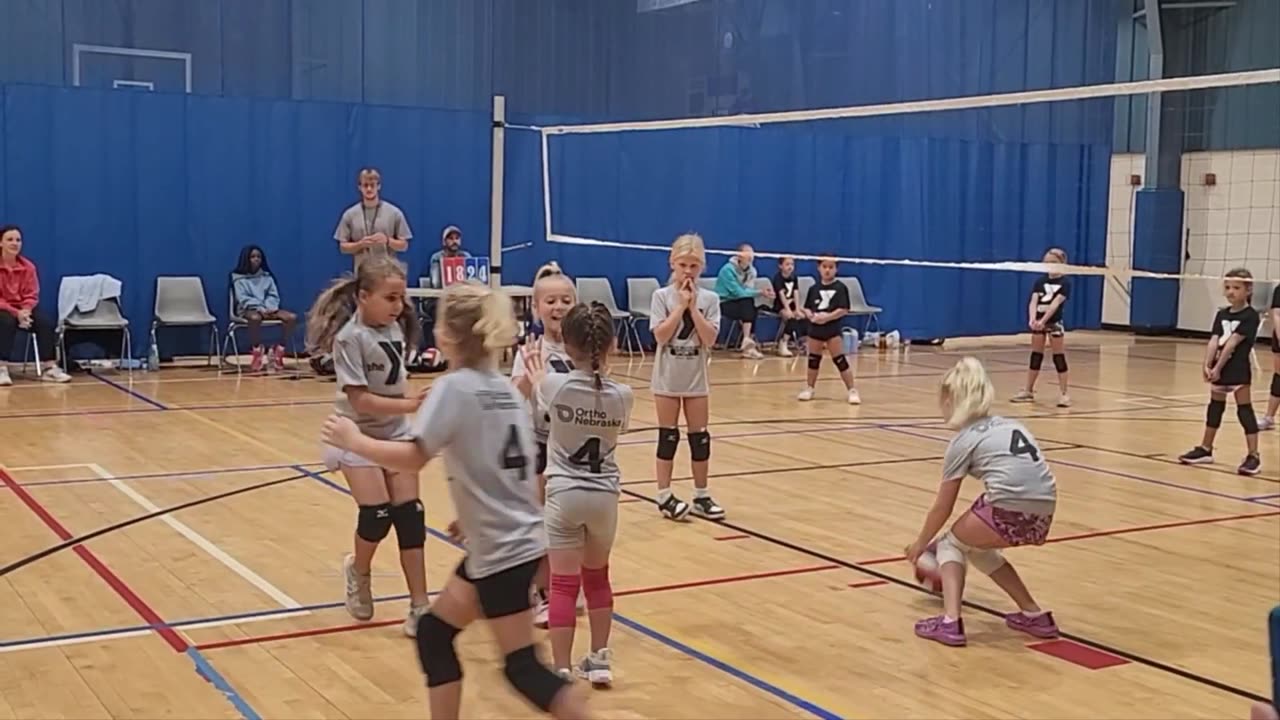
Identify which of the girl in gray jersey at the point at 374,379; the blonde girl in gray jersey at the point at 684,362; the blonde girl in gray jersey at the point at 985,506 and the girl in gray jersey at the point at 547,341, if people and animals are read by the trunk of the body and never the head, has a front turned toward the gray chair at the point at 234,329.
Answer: the blonde girl in gray jersey at the point at 985,506

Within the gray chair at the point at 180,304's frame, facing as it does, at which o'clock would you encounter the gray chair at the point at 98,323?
the gray chair at the point at 98,323 is roughly at 2 o'clock from the gray chair at the point at 180,304.

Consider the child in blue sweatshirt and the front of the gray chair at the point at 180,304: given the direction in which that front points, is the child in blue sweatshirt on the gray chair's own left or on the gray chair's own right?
on the gray chair's own left

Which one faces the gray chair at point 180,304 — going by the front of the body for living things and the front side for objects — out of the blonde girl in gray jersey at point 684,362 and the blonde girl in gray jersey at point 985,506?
the blonde girl in gray jersey at point 985,506

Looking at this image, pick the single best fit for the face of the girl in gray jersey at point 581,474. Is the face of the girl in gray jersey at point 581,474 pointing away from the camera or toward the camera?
away from the camera

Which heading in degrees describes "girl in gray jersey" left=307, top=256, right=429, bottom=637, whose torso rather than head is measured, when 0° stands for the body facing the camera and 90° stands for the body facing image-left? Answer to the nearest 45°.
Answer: approximately 315°

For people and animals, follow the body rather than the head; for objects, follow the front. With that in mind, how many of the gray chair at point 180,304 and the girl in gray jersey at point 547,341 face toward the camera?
2

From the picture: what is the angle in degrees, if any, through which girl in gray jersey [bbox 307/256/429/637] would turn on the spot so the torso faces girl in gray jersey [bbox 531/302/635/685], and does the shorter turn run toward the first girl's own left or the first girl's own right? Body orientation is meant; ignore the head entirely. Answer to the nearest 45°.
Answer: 0° — they already face them
